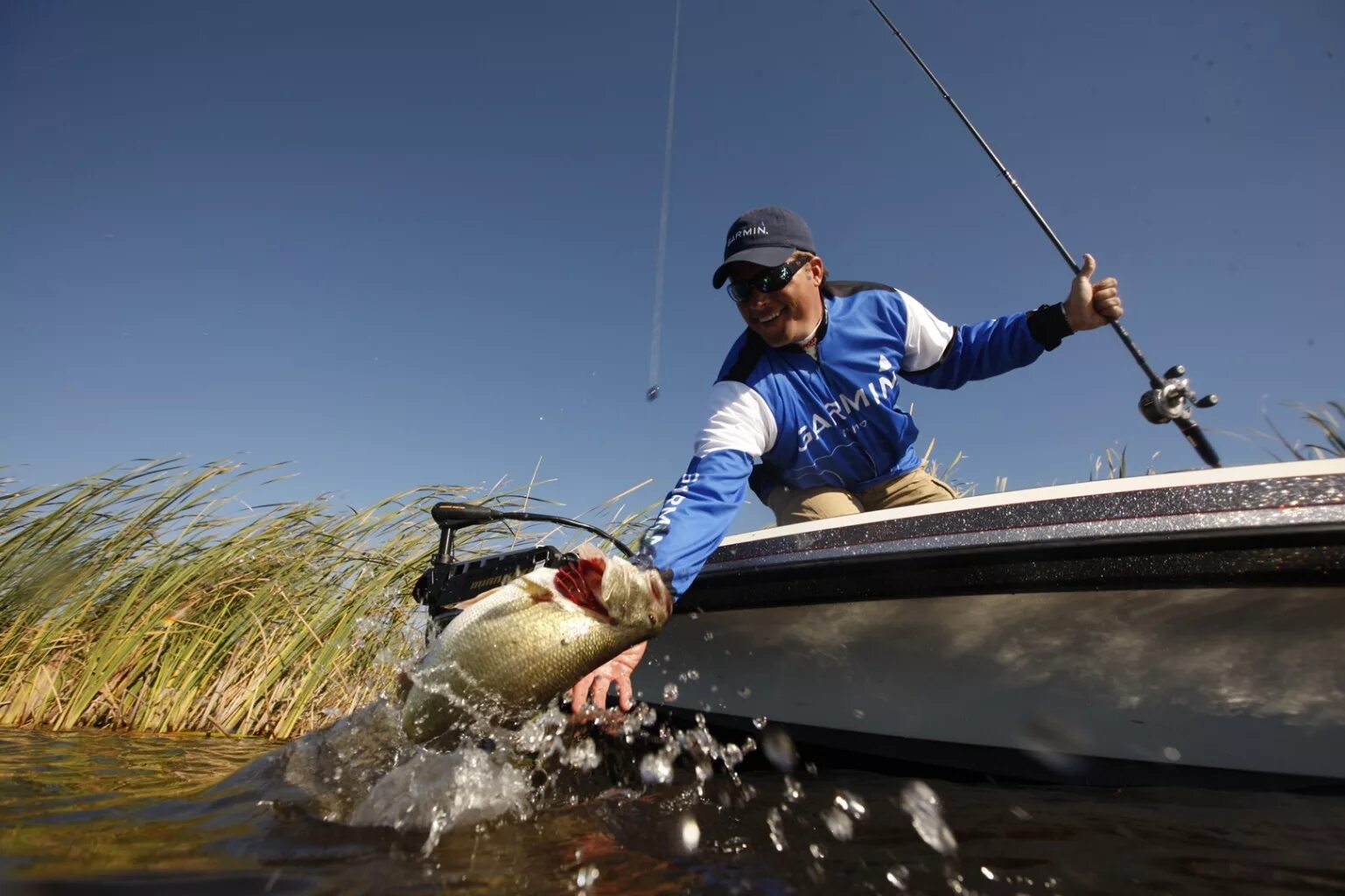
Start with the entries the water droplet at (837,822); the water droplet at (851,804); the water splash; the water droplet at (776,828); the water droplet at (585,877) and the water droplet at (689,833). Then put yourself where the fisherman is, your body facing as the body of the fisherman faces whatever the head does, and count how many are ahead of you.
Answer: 6

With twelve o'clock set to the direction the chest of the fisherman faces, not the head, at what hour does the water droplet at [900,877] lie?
The water droplet is roughly at 12 o'clock from the fisherman.

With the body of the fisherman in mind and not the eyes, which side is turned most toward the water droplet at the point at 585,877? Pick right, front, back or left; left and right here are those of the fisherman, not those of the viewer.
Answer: front

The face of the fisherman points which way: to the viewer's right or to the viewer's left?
to the viewer's left

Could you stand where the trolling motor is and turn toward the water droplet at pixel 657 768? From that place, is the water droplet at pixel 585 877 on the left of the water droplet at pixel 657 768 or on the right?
right

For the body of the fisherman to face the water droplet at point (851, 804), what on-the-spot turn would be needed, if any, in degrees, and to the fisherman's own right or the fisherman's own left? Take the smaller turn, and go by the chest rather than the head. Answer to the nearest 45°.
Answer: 0° — they already face it

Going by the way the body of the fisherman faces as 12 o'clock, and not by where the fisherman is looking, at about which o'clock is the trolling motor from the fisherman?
The trolling motor is roughly at 2 o'clock from the fisherman.

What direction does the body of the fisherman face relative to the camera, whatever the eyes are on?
toward the camera

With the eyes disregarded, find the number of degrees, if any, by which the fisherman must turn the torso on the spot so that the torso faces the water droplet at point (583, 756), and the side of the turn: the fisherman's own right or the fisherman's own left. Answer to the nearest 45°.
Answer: approximately 45° to the fisherman's own right

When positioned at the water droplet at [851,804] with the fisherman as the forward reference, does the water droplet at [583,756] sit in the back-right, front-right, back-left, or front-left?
front-left

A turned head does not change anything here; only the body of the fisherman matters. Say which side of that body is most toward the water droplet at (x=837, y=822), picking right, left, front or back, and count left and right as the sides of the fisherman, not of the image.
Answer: front

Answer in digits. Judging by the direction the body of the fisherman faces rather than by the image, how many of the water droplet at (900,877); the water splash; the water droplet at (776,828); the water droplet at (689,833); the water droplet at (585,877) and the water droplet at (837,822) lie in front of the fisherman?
6
